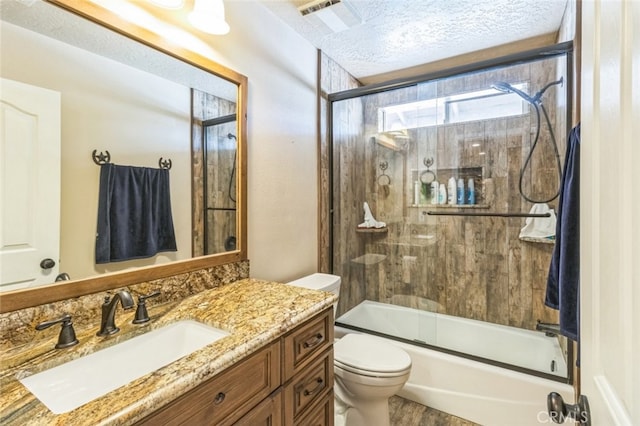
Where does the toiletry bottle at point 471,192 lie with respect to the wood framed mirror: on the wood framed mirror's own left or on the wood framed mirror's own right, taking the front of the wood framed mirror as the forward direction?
on the wood framed mirror's own left

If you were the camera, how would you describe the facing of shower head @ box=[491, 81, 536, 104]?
facing to the left of the viewer

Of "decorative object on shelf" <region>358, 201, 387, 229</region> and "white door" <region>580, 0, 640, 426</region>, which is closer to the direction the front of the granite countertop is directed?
the white door

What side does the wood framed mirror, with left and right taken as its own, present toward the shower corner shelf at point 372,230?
left

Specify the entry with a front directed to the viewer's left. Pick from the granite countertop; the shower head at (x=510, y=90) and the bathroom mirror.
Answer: the shower head

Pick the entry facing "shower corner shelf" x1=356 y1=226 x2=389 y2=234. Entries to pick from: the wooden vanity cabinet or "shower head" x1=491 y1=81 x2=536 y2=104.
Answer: the shower head

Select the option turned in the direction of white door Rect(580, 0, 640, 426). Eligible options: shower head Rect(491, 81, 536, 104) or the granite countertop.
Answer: the granite countertop

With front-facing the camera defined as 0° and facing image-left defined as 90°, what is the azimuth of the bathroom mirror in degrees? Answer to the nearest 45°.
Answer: approximately 315°

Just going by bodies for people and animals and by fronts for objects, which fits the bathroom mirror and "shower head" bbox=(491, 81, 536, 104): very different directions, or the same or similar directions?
very different directions

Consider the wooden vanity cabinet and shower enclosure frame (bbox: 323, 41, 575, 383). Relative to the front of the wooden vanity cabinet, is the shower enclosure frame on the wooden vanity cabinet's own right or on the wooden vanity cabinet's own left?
on the wooden vanity cabinet's own left

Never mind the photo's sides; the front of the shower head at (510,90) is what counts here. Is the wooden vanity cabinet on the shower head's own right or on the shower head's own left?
on the shower head's own left
